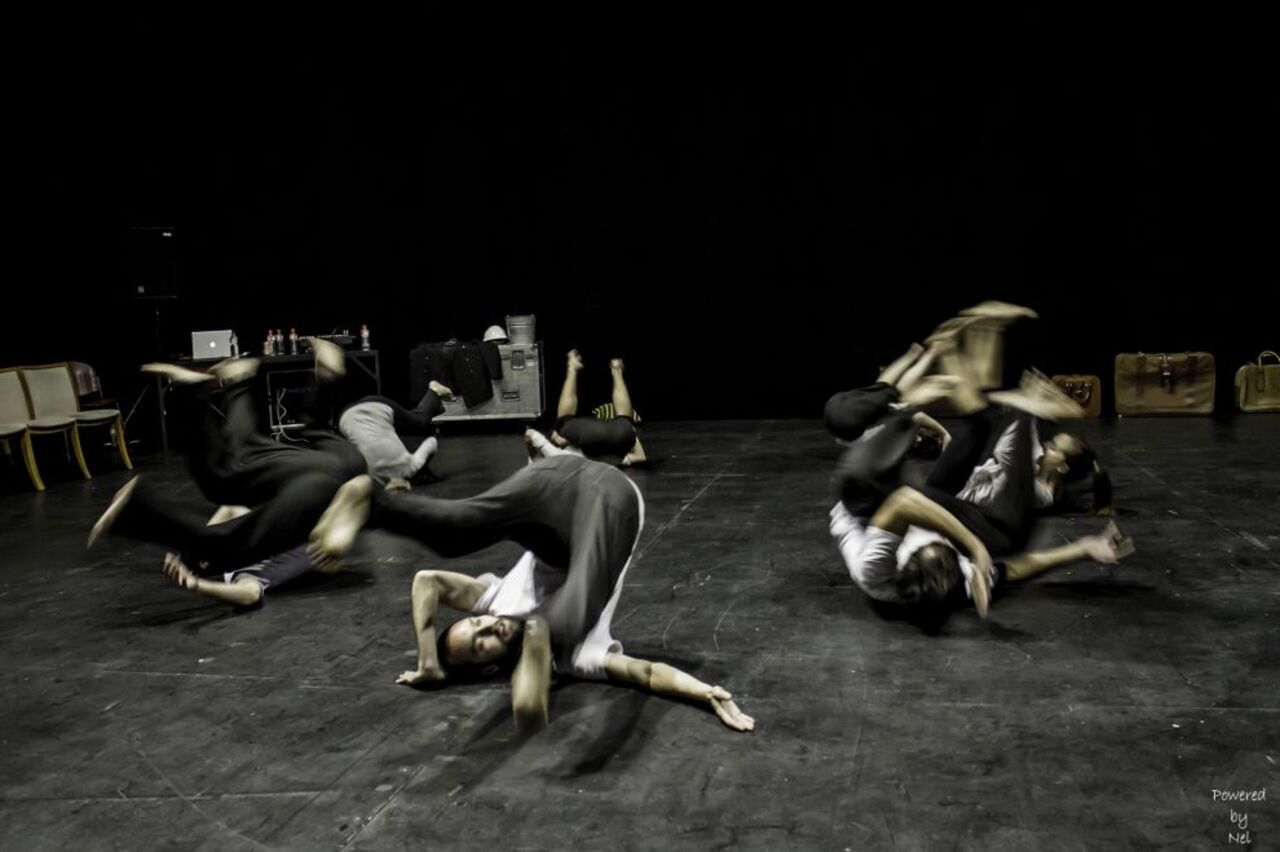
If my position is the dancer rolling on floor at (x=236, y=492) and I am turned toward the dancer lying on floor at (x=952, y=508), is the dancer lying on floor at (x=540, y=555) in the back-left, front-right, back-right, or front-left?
front-right

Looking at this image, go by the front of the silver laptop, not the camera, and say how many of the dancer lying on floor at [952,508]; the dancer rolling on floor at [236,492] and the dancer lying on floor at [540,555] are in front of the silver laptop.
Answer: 0

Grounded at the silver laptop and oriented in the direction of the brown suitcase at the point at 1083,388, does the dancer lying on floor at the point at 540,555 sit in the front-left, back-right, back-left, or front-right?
front-right

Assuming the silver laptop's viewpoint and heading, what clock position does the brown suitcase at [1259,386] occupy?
The brown suitcase is roughly at 4 o'clock from the silver laptop.

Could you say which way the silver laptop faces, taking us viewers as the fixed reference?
facing away from the viewer

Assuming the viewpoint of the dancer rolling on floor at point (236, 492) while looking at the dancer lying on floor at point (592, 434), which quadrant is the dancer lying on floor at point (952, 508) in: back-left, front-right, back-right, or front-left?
front-right

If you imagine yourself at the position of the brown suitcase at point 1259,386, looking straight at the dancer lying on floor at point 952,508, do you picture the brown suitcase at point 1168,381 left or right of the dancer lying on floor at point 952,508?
right

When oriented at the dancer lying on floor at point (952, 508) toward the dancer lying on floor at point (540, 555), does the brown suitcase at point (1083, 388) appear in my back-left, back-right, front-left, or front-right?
back-right

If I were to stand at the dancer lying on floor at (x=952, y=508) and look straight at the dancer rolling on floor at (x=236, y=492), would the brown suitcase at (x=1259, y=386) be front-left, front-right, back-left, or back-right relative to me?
back-right

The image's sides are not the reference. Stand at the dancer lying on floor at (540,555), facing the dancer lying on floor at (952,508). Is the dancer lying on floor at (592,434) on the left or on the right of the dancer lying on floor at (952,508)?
left

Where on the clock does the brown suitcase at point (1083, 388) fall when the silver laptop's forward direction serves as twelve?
The brown suitcase is roughly at 4 o'clock from the silver laptop.

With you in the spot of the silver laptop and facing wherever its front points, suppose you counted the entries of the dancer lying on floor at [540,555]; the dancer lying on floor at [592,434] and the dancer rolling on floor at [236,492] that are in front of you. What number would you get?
0

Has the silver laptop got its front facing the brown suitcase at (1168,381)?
no

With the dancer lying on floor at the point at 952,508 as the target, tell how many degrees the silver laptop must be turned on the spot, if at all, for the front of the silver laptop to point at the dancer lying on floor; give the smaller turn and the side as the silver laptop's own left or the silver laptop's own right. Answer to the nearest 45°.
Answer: approximately 180°

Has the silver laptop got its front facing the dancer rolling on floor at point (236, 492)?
no

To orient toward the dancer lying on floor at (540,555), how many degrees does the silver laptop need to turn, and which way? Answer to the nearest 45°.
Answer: approximately 180°
